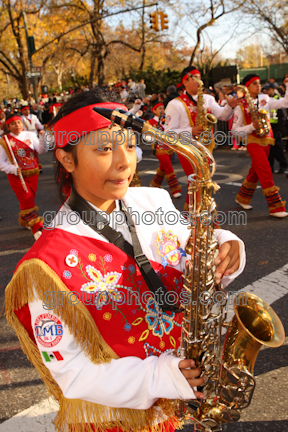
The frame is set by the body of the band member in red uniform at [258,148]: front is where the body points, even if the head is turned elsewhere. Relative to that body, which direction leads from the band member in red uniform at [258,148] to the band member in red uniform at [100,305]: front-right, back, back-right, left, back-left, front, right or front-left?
front-right

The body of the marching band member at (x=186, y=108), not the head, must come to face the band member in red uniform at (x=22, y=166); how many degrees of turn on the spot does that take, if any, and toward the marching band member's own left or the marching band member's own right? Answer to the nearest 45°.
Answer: approximately 135° to the marching band member's own right

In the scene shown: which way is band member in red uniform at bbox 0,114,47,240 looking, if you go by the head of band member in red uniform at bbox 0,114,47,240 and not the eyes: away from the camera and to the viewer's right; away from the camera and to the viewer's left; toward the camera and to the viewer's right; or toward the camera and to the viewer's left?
toward the camera and to the viewer's right

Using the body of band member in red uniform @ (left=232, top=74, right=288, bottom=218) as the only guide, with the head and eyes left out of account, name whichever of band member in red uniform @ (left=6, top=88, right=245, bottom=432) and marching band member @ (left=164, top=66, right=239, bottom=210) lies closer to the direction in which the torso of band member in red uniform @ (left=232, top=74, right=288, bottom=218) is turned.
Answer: the band member in red uniform

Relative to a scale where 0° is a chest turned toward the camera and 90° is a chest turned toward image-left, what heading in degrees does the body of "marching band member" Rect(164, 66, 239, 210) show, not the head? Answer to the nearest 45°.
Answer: approximately 315°

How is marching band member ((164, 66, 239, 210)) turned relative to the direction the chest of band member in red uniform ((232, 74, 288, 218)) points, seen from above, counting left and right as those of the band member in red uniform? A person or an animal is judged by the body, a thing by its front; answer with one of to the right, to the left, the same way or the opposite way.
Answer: the same way

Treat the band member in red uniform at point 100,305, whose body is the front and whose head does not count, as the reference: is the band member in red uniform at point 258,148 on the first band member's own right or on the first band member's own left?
on the first band member's own left

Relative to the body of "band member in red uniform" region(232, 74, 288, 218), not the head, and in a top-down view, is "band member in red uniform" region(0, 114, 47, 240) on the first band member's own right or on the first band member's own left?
on the first band member's own right

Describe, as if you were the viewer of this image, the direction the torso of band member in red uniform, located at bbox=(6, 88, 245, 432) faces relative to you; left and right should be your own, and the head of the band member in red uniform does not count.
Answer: facing the viewer and to the right of the viewer

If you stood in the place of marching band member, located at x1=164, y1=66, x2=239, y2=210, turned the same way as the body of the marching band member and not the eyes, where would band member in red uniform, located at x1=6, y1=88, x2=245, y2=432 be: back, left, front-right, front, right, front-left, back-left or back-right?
front-right

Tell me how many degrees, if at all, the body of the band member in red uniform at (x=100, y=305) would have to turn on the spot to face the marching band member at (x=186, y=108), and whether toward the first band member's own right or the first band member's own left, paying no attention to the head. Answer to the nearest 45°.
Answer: approximately 135° to the first band member's own left
